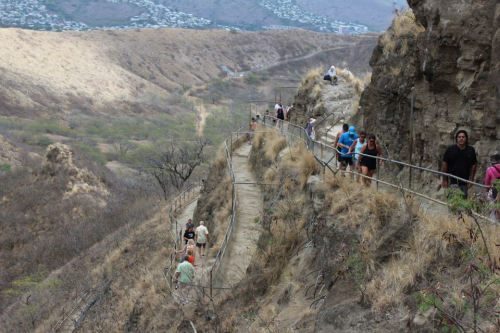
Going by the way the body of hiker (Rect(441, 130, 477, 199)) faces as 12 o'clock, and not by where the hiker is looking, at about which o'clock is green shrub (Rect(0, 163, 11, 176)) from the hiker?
The green shrub is roughly at 4 o'clock from the hiker.

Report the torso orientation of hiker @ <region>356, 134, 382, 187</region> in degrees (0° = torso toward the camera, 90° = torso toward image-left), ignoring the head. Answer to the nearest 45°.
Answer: approximately 0°

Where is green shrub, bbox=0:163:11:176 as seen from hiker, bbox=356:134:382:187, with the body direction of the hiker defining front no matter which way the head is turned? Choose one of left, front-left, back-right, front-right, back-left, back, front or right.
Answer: back-right

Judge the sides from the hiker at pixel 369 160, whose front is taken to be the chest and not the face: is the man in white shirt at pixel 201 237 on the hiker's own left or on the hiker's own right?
on the hiker's own right

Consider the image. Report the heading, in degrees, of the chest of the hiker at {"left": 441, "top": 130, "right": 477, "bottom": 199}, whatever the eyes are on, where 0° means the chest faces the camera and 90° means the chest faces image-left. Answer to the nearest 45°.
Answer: approximately 0°

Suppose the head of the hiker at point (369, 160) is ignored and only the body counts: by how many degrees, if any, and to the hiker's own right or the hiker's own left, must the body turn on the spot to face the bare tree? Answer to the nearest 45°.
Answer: approximately 135° to the hiker's own right

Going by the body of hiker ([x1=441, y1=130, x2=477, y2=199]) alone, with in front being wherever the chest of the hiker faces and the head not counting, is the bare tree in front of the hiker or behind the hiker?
behind

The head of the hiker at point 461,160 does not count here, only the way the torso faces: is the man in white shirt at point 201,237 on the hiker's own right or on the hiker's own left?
on the hiker's own right
